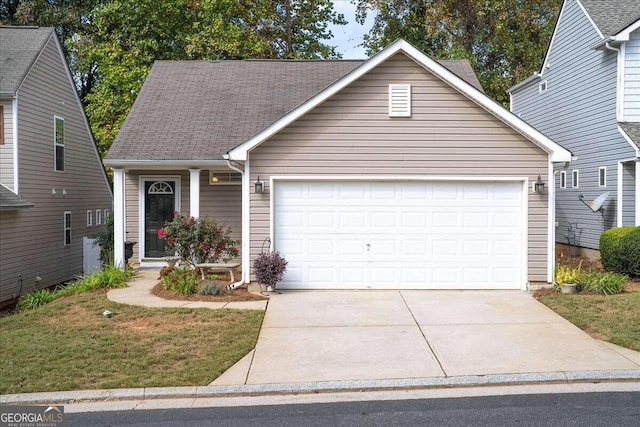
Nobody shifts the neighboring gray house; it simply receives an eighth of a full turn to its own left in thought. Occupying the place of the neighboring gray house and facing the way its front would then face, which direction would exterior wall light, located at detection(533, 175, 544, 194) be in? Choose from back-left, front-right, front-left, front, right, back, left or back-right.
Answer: right

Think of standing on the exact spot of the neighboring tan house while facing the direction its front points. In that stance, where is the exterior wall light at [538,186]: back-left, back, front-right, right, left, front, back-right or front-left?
left

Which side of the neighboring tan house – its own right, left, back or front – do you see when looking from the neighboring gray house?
left

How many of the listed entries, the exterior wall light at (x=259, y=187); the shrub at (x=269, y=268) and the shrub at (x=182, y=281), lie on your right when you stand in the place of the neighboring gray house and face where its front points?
3

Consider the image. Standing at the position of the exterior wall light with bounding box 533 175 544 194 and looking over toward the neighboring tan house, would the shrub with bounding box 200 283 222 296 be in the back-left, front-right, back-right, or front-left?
front-left

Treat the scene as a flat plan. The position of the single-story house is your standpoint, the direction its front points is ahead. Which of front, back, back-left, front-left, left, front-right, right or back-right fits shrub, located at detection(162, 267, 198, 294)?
right

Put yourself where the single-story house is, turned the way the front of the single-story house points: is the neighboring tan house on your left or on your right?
on your right

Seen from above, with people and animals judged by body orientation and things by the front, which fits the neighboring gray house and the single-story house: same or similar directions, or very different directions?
same or similar directions

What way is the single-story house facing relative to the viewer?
toward the camera

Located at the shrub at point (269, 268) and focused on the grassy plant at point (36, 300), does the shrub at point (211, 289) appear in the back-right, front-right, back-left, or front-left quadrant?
front-left

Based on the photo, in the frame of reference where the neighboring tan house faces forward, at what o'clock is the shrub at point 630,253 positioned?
The shrub is roughly at 9 o'clock from the neighboring tan house.

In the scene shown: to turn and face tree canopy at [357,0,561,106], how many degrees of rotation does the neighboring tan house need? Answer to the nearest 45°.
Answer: approximately 135° to its left

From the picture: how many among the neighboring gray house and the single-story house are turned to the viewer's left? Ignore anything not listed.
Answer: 0
